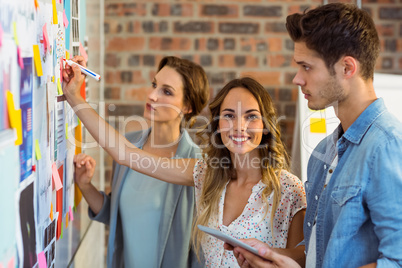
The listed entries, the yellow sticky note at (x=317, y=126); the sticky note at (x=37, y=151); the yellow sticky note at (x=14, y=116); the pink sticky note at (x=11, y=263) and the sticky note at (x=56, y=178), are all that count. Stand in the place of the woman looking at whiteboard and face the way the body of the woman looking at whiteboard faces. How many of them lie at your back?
1

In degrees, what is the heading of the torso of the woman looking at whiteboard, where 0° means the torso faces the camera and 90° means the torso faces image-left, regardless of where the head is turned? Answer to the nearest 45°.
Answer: approximately 45°

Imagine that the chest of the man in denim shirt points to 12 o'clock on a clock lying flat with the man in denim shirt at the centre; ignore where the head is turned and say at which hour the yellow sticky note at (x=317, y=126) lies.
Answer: The yellow sticky note is roughly at 3 o'clock from the man in denim shirt.

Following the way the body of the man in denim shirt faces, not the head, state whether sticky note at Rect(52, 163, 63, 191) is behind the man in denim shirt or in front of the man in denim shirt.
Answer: in front

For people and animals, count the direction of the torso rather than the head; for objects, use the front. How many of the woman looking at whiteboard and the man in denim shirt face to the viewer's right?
0

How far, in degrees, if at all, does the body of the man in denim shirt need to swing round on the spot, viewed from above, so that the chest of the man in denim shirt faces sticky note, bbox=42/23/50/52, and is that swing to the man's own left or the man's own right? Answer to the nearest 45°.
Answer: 0° — they already face it

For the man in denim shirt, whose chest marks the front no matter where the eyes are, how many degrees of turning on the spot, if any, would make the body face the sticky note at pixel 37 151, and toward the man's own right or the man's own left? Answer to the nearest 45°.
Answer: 0° — they already face it

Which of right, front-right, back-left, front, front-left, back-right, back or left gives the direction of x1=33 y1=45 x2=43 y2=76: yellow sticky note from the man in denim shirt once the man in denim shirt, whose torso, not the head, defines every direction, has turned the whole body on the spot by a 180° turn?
back

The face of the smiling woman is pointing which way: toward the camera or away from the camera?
toward the camera

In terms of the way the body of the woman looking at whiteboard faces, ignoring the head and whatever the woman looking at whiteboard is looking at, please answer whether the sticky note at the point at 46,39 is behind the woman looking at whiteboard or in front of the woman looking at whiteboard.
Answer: in front

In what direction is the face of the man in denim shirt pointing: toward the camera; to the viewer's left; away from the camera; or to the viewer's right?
to the viewer's left

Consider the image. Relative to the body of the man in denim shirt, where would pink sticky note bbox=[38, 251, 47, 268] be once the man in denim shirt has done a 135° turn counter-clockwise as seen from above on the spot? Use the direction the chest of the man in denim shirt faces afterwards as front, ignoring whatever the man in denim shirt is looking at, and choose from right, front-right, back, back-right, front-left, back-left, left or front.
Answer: back-right

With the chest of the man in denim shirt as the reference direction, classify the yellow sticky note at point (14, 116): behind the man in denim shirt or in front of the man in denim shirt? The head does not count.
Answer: in front

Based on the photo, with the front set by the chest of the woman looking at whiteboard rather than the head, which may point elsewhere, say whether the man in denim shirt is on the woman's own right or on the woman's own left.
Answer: on the woman's own left

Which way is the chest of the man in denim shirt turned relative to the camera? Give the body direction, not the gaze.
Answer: to the viewer's left
